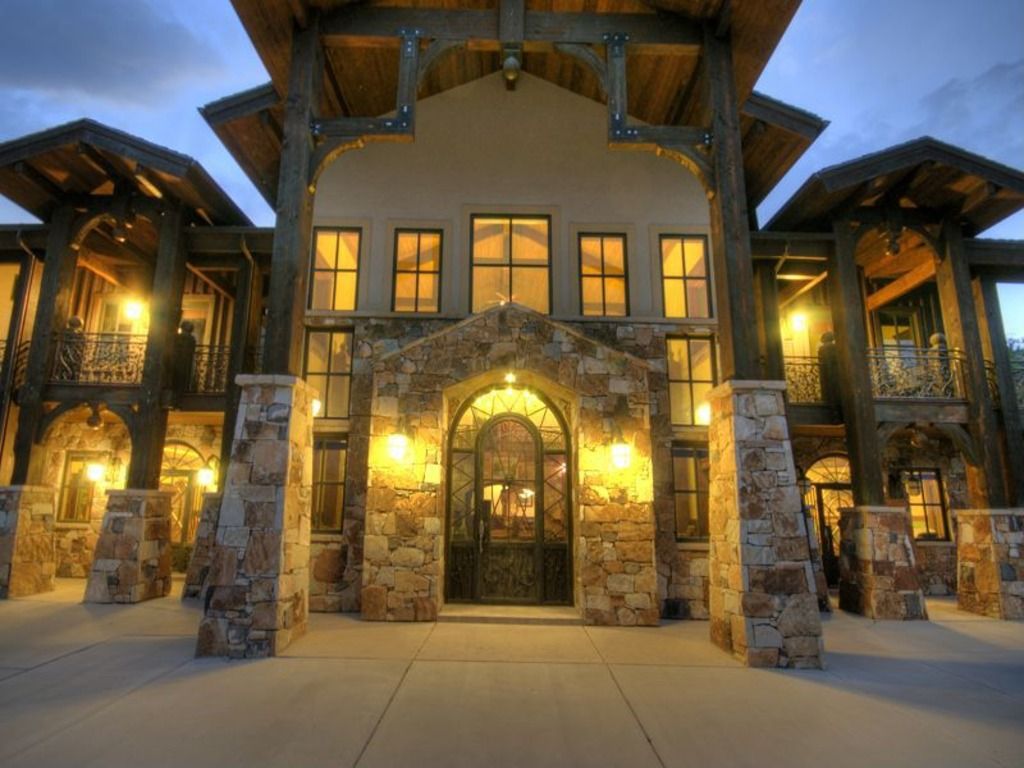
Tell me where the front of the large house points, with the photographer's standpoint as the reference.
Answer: facing the viewer
